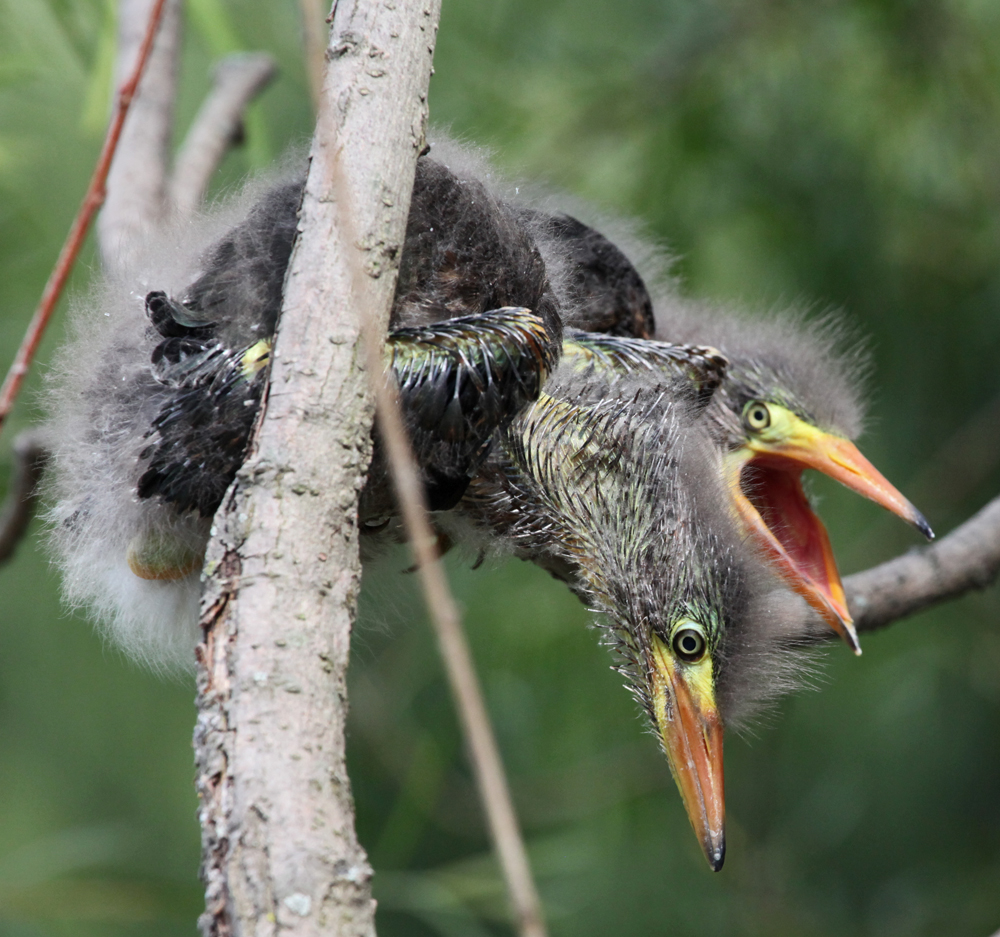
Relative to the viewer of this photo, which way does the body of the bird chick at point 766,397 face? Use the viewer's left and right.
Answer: facing to the right of the viewer

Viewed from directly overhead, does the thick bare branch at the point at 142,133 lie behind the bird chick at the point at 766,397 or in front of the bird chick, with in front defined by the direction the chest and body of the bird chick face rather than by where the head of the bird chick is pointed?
behind

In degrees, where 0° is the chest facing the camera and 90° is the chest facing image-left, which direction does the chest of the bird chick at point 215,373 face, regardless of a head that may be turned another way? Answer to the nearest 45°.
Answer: approximately 270°

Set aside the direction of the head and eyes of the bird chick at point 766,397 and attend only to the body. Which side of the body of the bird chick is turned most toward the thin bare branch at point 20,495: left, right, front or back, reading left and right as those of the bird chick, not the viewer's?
back

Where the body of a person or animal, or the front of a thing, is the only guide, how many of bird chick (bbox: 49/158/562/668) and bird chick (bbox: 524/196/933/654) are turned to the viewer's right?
2
